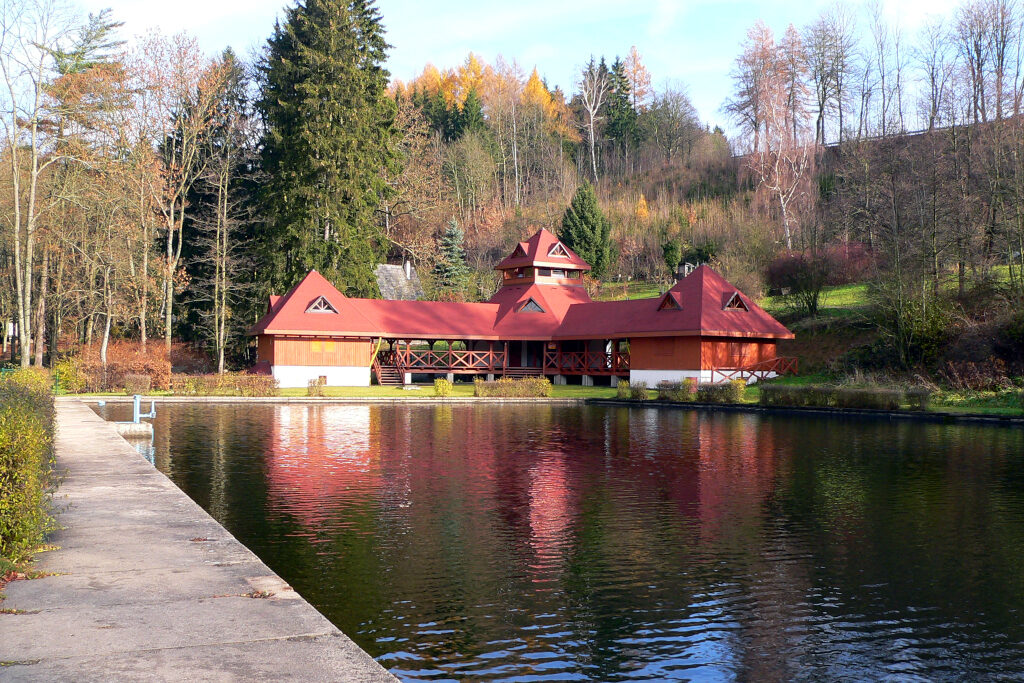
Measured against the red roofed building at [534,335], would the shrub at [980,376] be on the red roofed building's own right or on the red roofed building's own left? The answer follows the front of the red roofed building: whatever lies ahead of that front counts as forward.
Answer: on the red roofed building's own left

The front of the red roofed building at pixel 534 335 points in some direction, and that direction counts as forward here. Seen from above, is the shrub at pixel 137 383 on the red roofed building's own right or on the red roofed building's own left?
on the red roofed building's own right

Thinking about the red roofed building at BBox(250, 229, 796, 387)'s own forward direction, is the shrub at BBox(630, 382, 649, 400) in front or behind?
in front

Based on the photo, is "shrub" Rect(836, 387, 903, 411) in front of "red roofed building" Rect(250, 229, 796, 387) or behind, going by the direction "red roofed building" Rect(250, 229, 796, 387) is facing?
in front

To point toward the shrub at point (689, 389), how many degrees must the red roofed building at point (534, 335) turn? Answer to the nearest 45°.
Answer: approximately 45° to its left

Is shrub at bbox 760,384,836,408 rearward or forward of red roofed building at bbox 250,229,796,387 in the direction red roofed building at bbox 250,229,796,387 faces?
forward

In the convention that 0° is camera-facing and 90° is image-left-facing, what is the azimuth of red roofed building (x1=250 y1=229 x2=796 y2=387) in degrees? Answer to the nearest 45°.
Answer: approximately 0°

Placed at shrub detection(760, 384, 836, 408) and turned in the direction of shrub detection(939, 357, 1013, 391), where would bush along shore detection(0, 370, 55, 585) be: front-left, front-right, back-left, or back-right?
back-right

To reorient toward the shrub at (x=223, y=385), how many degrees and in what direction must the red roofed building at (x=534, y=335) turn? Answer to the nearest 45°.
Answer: approximately 45° to its right

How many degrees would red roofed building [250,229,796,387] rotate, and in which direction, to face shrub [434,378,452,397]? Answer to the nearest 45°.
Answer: approximately 45° to its right
